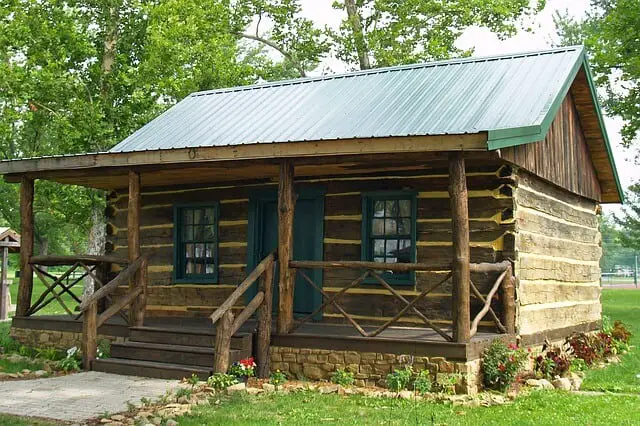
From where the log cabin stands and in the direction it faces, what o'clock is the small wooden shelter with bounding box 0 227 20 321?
The small wooden shelter is roughly at 3 o'clock from the log cabin.

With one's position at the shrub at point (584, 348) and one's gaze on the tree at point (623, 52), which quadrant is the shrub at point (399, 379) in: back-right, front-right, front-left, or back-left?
back-left

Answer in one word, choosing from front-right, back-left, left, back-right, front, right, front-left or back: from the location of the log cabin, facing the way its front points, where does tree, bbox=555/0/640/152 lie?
back

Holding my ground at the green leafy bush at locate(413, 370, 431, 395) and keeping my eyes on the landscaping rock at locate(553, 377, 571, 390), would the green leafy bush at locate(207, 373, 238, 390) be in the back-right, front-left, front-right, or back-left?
back-left

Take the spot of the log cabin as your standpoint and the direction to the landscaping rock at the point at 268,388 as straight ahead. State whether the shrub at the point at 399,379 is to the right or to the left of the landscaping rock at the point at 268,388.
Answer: left

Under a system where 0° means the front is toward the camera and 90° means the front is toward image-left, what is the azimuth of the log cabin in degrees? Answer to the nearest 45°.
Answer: approximately 45°

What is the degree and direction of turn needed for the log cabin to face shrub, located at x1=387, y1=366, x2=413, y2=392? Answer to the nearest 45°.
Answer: approximately 45° to its left

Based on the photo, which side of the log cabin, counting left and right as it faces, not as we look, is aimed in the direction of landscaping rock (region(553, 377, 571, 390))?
left

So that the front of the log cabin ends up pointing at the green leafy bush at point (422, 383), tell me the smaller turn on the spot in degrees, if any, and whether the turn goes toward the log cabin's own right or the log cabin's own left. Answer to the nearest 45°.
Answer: approximately 45° to the log cabin's own left

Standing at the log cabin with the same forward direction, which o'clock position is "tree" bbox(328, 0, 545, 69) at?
The tree is roughly at 5 o'clock from the log cabin.

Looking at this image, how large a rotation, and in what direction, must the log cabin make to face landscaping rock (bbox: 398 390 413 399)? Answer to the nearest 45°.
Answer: approximately 45° to its left
